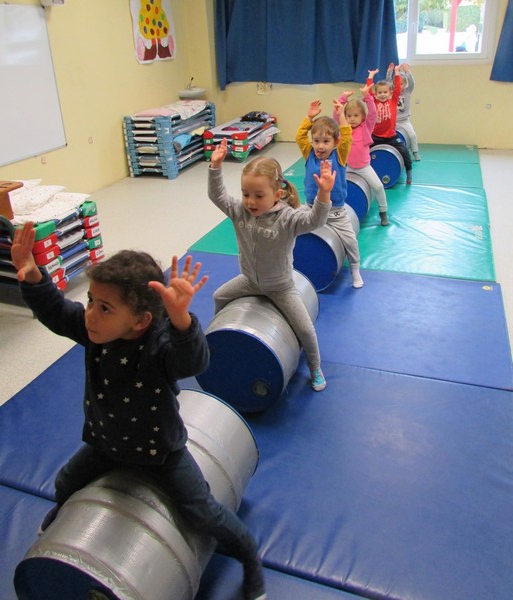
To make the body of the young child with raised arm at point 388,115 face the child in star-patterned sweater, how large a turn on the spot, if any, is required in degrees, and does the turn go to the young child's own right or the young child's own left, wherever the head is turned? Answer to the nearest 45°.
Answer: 0° — they already face them

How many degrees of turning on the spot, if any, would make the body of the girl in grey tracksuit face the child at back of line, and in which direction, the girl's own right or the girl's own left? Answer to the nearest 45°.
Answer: approximately 135° to the girl's own right

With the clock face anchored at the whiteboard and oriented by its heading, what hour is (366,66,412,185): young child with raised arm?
The young child with raised arm is roughly at 11 o'clock from the whiteboard.

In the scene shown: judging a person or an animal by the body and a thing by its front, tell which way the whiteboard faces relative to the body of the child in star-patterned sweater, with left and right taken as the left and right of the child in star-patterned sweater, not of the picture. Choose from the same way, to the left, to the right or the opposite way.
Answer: to the left

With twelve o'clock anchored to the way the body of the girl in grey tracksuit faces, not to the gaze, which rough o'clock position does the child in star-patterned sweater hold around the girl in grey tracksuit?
The child in star-patterned sweater is roughly at 11 o'clock from the girl in grey tracksuit.

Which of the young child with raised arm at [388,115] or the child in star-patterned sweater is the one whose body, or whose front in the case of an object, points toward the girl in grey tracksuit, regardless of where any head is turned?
the young child with raised arm

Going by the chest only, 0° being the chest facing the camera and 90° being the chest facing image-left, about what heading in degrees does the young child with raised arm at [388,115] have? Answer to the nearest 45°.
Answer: approximately 0°

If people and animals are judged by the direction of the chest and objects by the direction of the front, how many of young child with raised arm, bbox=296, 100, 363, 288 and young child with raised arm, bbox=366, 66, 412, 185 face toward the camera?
2

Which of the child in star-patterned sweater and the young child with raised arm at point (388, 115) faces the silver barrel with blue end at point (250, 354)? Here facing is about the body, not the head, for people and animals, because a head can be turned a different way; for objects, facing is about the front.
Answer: the young child with raised arm

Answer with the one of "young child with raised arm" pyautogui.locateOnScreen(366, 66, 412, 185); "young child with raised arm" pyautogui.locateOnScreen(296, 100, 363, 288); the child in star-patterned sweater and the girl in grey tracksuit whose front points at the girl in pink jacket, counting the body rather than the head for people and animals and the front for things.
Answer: "young child with raised arm" pyautogui.locateOnScreen(366, 66, 412, 185)

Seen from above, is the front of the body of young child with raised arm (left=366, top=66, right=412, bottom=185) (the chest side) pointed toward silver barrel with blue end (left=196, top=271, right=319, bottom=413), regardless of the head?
yes

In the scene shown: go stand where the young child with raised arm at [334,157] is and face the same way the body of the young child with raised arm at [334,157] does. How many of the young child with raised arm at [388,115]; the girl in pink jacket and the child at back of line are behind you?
3

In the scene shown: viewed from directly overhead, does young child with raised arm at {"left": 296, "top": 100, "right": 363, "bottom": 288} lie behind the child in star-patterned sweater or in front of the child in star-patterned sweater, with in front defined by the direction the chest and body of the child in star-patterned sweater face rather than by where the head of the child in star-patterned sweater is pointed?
behind
